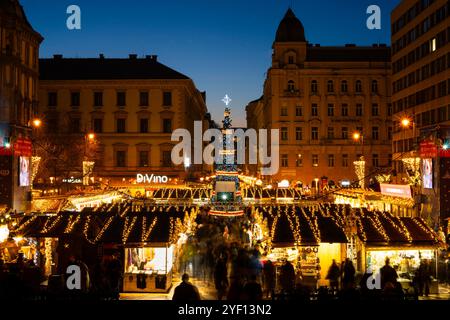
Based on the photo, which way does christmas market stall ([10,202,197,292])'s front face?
toward the camera

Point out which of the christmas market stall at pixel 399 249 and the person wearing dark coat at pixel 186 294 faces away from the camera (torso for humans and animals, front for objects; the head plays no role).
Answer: the person wearing dark coat

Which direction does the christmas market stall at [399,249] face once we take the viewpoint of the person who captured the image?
facing the viewer

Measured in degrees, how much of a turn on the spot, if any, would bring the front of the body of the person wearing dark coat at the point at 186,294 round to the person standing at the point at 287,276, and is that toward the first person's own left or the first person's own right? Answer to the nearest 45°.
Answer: approximately 45° to the first person's own right

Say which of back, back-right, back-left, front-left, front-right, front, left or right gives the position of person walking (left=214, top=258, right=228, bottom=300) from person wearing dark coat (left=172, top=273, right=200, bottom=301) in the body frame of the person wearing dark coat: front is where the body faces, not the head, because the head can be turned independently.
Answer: front

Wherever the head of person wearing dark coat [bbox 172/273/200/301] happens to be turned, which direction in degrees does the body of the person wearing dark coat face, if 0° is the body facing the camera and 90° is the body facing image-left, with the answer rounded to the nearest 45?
approximately 180°

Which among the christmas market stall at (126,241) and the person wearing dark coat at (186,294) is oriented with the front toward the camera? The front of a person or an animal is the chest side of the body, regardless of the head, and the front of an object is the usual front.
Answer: the christmas market stall

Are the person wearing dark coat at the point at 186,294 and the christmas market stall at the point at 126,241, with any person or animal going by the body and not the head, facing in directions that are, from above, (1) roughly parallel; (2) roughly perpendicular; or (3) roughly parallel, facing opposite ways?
roughly parallel, facing opposite ways

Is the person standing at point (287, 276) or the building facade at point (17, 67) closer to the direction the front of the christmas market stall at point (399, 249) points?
the person standing

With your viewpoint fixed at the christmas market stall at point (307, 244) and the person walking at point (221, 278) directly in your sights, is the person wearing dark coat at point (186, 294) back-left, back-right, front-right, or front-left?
front-left

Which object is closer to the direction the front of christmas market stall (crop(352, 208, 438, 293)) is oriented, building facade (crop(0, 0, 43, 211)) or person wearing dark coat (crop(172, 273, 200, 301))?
the person wearing dark coat

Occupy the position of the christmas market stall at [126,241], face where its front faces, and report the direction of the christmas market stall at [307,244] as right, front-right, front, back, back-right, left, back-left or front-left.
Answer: left

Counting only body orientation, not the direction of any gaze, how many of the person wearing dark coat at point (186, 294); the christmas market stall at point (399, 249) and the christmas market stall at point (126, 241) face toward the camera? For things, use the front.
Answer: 2
